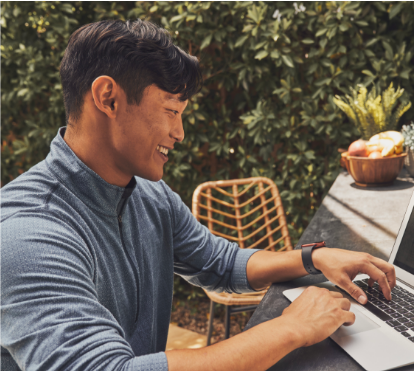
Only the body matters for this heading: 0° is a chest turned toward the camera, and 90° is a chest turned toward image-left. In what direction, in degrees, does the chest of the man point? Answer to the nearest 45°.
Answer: approximately 315°

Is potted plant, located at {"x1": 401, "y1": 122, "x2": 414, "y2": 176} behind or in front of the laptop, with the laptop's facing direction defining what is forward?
behind

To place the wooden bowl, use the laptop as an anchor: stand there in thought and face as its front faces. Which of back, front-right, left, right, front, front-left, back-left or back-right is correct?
back-right
